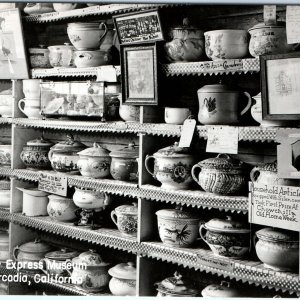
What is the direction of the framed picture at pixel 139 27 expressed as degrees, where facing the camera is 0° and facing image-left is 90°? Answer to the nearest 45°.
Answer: approximately 0°

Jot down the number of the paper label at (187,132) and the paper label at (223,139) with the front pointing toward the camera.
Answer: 2

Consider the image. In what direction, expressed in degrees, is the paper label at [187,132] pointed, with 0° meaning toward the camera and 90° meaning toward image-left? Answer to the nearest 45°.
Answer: approximately 0°

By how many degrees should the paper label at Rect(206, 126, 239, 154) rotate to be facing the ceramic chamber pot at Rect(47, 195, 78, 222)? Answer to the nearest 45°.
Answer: approximately 135° to its right
